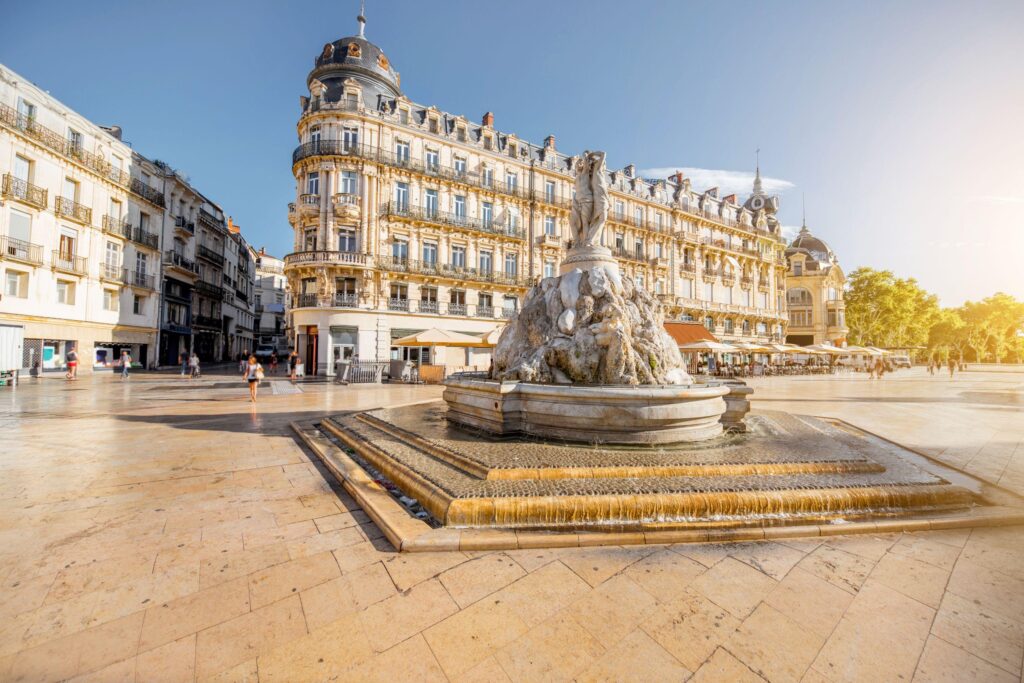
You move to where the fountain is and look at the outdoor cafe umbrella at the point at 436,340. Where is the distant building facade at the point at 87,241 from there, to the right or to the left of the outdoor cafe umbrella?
left
